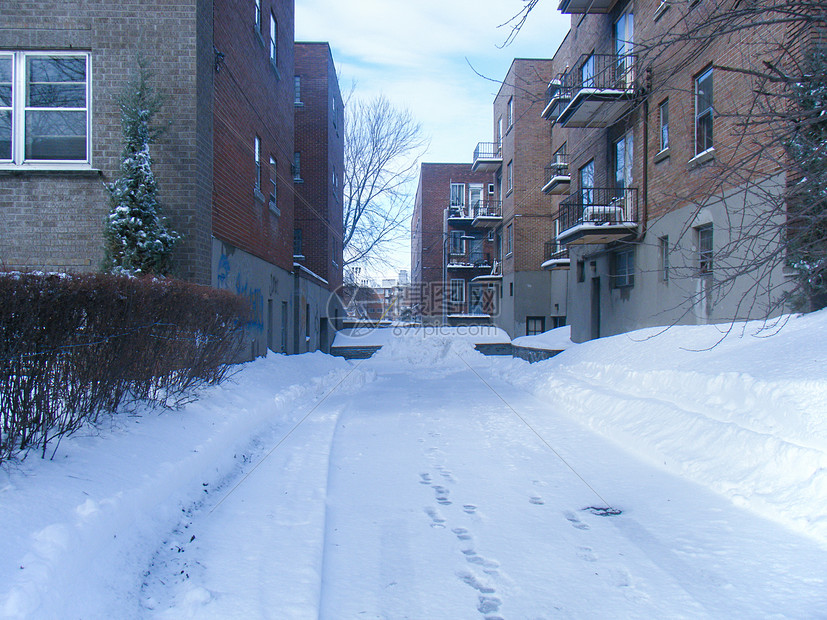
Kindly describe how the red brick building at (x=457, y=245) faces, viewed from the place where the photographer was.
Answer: facing the viewer

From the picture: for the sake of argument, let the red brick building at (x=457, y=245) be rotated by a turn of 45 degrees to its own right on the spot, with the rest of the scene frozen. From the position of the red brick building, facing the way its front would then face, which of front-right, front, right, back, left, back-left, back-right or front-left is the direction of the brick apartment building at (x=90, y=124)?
front-left

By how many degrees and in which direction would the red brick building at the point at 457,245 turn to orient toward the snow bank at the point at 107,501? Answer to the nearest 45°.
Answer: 0° — it already faces it

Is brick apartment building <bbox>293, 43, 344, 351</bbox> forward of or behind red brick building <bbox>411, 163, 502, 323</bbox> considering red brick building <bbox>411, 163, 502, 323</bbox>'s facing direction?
forward

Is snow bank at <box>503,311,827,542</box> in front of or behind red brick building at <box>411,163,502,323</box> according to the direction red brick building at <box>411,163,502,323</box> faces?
in front

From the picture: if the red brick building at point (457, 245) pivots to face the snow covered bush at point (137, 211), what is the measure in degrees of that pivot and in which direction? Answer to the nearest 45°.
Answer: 0° — it already faces it

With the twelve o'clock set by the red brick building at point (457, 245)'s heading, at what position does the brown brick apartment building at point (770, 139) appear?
The brown brick apartment building is roughly at 12 o'clock from the red brick building.

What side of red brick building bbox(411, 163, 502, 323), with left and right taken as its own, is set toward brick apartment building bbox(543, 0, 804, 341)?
front

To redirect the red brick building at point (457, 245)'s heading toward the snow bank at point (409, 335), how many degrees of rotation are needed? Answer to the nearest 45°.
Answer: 0° — it already faces it

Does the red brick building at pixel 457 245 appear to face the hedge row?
yes
